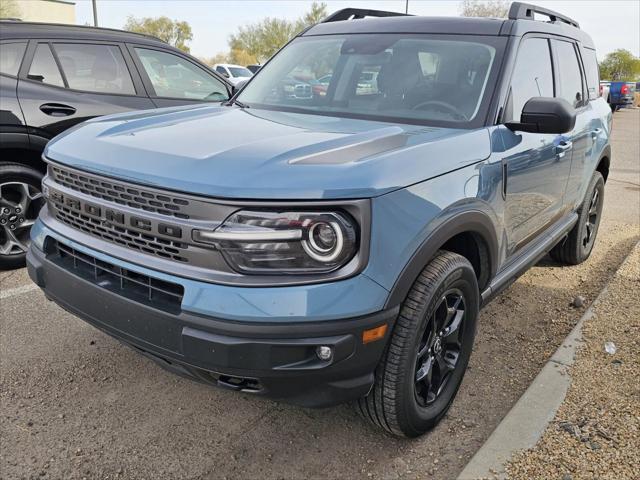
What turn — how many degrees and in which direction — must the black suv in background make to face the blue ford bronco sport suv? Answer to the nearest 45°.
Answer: approximately 90° to its right

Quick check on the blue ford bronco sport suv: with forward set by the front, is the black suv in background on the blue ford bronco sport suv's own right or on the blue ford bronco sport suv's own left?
on the blue ford bronco sport suv's own right

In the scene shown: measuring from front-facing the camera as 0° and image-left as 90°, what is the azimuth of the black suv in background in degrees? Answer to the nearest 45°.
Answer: approximately 270°

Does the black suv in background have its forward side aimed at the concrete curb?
no
